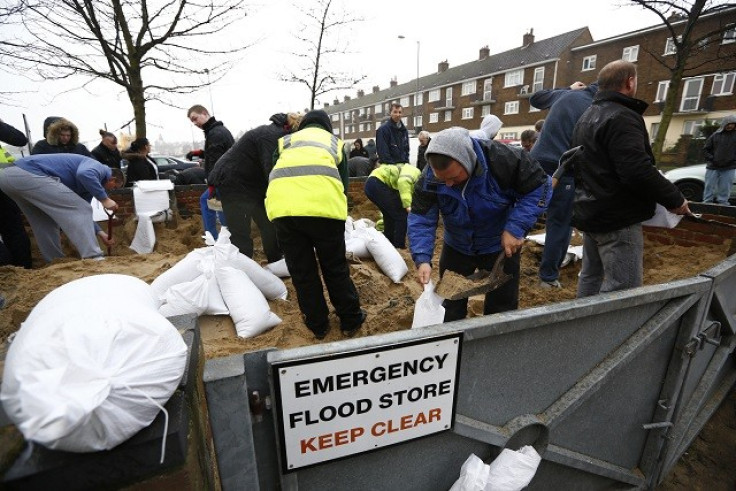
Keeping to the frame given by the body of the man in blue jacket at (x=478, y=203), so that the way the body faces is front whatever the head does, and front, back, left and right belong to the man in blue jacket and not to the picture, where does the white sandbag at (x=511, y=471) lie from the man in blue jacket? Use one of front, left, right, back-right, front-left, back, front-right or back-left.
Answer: front-left

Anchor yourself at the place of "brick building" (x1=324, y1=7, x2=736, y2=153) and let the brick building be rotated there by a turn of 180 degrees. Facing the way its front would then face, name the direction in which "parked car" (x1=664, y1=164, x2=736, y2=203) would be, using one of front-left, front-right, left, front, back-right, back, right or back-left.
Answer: back-right

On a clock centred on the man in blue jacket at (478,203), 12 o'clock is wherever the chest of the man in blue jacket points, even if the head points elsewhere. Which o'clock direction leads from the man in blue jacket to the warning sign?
The warning sign is roughly at 11 o'clock from the man in blue jacket.

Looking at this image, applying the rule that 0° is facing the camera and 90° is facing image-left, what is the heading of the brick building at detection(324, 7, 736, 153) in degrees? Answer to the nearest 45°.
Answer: approximately 45°

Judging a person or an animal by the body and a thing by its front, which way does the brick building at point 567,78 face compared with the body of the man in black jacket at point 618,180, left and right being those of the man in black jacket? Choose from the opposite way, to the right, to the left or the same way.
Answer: the opposite way

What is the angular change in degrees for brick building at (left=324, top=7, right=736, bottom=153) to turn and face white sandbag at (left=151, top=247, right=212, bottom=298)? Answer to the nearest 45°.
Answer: approximately 45° to its left
